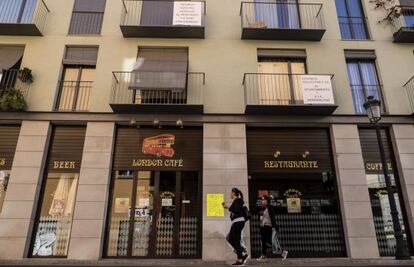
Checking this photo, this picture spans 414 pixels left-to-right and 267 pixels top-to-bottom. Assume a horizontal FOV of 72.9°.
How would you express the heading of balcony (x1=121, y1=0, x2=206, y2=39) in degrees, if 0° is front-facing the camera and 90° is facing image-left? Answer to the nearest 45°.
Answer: approximately 0°

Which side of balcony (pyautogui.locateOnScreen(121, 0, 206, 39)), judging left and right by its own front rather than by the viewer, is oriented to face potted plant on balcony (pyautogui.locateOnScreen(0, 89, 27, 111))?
right

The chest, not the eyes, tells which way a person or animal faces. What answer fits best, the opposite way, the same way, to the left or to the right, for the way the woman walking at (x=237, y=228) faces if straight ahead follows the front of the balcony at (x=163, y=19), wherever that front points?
to the right

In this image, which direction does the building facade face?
toward the camera

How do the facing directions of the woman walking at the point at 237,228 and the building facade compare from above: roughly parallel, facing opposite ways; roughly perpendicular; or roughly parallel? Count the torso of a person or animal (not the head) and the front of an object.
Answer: roughly perpendicular

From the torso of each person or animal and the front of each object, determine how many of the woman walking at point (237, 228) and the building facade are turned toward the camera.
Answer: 1

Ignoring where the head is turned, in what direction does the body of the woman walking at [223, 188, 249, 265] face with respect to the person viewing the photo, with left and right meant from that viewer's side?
facing to the left of the viewer

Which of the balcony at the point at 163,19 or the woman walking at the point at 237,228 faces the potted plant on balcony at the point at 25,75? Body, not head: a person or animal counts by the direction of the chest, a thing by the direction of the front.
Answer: the woman walking

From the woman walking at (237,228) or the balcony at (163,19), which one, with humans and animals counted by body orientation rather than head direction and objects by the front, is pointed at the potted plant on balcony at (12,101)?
the woman walking
